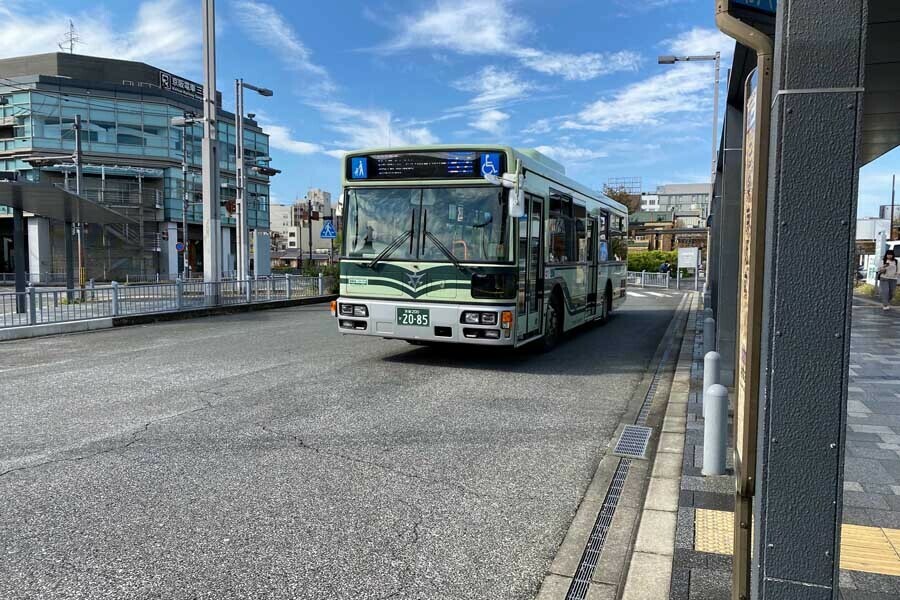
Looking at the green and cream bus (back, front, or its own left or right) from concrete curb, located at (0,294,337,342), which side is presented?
right

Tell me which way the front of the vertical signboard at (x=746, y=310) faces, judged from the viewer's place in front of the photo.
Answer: facing to the left of the viewer

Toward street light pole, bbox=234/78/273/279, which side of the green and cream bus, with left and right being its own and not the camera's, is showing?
right

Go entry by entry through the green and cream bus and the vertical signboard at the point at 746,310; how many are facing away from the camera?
0

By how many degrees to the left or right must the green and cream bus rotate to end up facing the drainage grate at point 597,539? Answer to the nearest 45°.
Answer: approximately 45° to its left

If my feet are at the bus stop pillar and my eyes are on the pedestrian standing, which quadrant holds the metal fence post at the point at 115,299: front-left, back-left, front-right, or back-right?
front-left

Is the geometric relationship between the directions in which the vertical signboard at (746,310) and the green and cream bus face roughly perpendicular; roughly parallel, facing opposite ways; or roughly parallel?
roughly perpendicular

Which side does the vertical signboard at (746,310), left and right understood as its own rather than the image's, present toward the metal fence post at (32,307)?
front

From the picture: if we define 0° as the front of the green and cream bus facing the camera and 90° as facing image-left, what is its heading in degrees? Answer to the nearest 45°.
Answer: approximately 45°

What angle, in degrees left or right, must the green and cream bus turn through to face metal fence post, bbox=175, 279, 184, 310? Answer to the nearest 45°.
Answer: approximately 90° to its right

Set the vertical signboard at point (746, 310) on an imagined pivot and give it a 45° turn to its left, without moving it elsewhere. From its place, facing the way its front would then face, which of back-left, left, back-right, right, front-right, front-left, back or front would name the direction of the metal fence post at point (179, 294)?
right

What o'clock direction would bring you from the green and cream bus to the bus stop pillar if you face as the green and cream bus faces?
The bus stop pillar is roughly at 10 o'clock from the green and cream bus.

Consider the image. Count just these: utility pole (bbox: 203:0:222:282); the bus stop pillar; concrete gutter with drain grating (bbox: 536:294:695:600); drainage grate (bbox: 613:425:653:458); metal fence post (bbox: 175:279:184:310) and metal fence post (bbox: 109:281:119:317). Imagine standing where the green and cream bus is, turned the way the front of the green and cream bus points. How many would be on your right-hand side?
3

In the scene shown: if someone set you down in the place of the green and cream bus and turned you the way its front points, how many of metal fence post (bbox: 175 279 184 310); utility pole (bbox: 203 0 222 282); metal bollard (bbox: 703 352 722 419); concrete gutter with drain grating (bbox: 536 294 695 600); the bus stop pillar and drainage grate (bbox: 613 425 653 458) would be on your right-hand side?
2

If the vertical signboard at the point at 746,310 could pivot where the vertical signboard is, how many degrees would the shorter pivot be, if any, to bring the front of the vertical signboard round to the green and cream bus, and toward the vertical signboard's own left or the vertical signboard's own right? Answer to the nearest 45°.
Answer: approximately 45° to the vertical signboard's own right

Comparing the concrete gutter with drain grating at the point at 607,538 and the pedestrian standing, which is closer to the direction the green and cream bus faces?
the concrete gutter with drain grating

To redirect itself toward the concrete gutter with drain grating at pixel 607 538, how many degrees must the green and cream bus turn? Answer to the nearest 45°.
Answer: approximately 45° to its left
